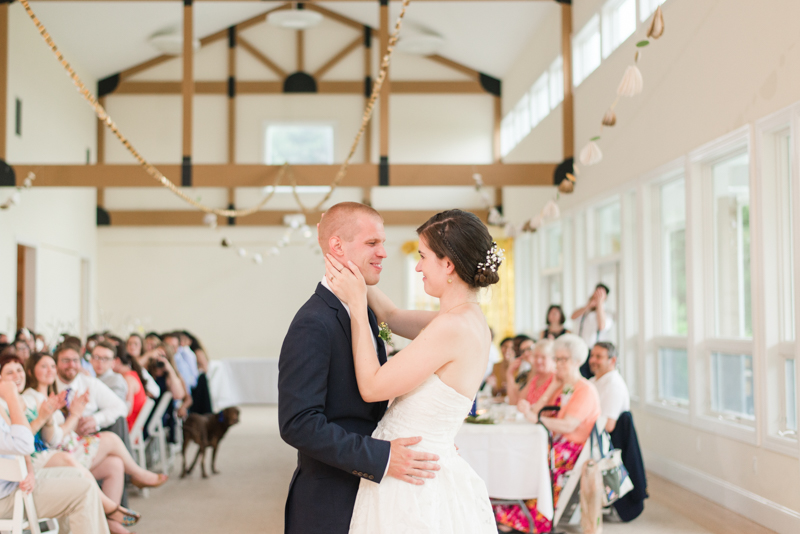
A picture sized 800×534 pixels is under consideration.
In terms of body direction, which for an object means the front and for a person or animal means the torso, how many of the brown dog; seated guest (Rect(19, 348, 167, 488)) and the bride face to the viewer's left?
1

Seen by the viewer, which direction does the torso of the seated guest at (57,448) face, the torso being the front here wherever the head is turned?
to the viewer's right

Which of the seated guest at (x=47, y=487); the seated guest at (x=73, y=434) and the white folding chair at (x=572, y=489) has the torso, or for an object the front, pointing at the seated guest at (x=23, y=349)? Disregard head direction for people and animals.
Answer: the white folding chair

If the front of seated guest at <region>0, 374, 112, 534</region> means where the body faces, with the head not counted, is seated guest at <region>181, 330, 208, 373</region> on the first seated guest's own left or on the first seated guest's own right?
on the first seated guest's own left

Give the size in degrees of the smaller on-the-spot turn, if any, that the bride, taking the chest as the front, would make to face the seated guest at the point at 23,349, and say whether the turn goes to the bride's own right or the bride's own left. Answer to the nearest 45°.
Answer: approximately 45° to the bride's own right

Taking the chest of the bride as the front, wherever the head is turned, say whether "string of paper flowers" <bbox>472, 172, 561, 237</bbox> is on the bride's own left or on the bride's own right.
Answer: on the bride's own right

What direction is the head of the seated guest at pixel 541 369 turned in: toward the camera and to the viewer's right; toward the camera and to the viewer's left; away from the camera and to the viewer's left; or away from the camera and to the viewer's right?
toward the camera and to the viewer's left

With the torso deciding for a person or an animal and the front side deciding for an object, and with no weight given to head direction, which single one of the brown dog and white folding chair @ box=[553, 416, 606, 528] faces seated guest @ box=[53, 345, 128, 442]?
the white folding chair

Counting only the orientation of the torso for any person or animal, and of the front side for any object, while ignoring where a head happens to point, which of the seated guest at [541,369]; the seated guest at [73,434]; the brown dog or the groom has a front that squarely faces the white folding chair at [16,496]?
the seated guest at [541,369]

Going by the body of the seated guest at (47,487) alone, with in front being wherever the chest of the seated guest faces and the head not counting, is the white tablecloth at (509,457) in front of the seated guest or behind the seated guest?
in front

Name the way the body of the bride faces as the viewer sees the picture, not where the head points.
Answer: to the viewer's left

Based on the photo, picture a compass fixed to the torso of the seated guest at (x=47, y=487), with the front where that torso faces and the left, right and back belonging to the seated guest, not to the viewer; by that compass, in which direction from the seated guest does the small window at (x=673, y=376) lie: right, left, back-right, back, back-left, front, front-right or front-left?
front

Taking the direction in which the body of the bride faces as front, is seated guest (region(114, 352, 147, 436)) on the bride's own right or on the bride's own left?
on the bride's own right

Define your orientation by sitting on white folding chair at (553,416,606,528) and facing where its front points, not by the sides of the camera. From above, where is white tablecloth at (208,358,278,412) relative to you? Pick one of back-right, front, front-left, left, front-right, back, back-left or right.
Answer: front-right

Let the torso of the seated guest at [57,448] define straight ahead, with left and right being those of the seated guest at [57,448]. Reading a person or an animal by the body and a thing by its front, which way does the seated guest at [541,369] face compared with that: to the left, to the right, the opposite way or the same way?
the opposite way

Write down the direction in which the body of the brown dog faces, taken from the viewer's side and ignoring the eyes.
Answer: to the viewer's right
